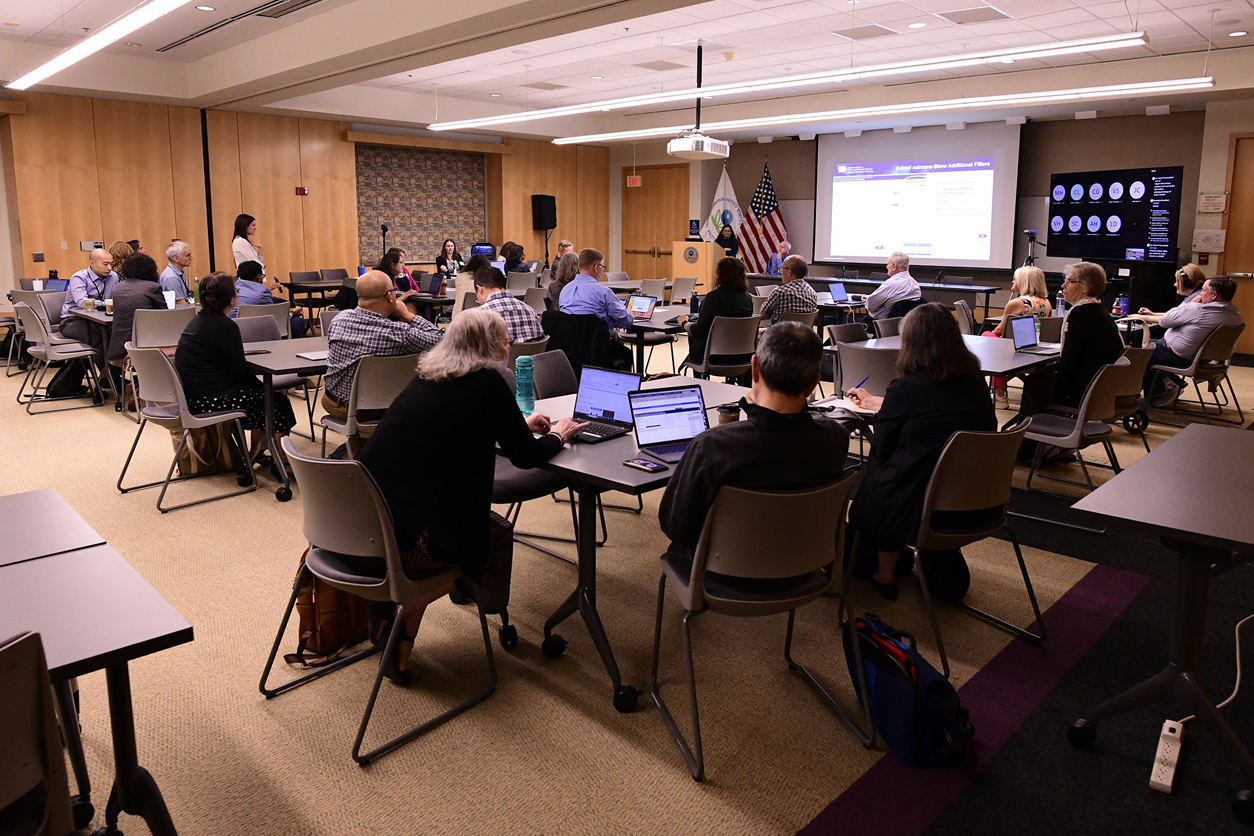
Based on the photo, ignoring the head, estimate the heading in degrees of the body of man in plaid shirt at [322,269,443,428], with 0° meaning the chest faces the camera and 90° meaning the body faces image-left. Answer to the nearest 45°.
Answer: approximately 225°

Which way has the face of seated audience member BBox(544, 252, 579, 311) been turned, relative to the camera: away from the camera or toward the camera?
away from the camera

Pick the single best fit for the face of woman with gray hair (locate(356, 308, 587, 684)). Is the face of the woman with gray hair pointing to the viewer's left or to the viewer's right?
to the viewer's right

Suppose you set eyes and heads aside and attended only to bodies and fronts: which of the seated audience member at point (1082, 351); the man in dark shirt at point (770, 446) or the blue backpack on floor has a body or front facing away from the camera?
the man in dark shirt

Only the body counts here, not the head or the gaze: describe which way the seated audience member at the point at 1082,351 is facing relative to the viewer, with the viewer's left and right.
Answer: facing to the left of the viewer

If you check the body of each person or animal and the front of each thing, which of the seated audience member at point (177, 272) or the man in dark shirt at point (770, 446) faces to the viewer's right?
the seated audience member

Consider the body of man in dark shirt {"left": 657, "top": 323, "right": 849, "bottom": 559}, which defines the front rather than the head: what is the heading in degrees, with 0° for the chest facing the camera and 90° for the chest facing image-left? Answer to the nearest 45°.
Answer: approximately 180°

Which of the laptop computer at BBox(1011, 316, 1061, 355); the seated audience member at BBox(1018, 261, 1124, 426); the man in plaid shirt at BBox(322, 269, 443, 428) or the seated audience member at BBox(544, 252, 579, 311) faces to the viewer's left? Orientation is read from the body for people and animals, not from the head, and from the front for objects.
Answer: the seated audience member at BBox(1018, 261, 1124, 426)

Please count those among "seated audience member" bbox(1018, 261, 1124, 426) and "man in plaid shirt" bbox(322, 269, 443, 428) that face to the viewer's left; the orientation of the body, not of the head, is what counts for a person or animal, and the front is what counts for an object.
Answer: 1

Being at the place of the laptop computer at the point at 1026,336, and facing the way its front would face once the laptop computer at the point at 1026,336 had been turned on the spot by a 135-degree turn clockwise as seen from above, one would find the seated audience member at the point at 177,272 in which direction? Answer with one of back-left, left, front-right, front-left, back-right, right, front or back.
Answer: front

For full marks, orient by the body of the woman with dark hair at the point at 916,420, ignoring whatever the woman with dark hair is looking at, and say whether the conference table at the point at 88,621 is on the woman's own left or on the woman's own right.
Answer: on the woman's own left
